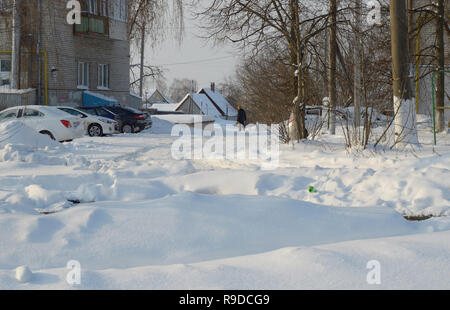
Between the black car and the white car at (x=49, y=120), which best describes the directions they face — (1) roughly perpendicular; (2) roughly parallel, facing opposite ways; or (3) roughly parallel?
roughly parallel

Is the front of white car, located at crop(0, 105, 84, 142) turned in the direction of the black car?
no

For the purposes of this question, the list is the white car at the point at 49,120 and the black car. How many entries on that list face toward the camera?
0

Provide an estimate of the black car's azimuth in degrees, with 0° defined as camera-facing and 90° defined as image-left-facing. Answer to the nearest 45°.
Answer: approximately 135°

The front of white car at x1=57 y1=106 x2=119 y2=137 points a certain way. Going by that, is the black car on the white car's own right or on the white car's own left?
on the white car's own left

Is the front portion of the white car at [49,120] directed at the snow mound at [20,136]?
no

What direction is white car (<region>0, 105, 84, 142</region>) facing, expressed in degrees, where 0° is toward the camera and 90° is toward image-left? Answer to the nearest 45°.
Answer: approximately 135°

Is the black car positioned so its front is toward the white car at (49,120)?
no

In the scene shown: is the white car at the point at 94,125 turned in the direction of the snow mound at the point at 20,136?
no
